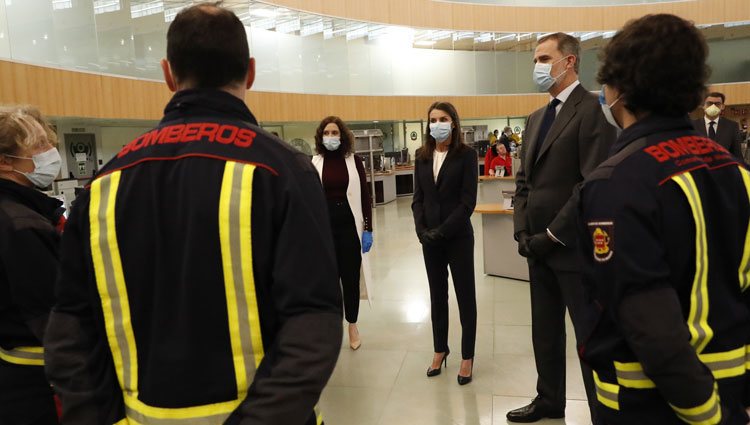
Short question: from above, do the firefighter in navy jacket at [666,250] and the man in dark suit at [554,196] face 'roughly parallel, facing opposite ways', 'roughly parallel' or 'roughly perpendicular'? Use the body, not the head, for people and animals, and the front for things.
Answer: roughly perpendicular

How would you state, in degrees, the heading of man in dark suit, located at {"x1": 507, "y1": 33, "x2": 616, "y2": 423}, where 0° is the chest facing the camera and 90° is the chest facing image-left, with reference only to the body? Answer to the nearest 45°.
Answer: approximately 45°

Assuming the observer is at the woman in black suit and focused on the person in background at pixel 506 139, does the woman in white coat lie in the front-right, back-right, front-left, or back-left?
front-left

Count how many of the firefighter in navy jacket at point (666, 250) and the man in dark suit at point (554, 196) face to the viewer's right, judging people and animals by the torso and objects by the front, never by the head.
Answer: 0

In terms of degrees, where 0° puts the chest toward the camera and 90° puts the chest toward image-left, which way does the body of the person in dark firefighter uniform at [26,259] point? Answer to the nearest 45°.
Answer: approximately 270°

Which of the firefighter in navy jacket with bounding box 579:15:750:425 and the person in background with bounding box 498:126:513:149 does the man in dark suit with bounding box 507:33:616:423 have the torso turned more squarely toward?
the firefighter in navy jacket

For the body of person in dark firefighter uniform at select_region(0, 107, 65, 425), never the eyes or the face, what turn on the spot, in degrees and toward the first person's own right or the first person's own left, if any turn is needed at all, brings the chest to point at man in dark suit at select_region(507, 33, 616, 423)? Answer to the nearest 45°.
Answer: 0° — they already face them

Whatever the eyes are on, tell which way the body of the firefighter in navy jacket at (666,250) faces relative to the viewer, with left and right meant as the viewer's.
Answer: facing away from the viewer and to the left of the viewer

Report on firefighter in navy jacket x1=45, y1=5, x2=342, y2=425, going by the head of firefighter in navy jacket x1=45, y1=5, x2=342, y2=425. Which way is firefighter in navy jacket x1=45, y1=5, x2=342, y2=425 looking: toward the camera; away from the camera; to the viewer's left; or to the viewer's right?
away from the camera

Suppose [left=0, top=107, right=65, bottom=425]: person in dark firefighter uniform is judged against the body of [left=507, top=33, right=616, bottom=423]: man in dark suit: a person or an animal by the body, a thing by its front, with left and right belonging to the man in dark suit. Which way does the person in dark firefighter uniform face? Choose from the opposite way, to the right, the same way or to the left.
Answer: the opposite way

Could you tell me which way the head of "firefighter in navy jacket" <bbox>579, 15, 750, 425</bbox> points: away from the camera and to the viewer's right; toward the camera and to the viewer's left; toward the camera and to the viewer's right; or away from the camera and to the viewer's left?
away from the camera and to the viewer's left

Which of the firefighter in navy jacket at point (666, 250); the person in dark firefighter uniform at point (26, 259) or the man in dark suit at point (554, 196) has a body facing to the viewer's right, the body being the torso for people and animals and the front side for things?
the person in dark firefighter uniform
